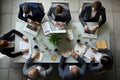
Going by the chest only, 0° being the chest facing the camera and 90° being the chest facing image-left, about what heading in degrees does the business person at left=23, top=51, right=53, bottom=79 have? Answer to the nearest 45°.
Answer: approximately 225°

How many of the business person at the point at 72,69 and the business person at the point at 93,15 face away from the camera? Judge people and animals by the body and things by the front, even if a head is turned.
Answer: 1

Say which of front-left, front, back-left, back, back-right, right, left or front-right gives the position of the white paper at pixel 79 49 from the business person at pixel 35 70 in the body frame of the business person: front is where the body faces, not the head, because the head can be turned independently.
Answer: front-right

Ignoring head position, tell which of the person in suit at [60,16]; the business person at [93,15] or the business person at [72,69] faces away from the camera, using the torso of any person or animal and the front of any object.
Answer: the business person at [72,69]

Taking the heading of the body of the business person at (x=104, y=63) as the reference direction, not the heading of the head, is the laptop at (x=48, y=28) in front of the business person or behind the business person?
in front

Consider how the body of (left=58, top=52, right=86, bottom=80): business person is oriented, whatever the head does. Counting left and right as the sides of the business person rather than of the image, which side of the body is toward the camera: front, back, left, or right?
back

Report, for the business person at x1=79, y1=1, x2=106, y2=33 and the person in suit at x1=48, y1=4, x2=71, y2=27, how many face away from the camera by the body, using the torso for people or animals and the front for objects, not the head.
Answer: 0

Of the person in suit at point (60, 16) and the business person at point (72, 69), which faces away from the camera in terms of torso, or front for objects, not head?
the business person

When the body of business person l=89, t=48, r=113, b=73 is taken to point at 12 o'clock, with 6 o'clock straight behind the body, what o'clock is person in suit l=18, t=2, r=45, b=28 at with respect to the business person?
The person in suit is roughly at 11 o'clock from the business person.

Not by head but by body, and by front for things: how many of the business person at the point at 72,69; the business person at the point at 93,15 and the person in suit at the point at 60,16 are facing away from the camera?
1
